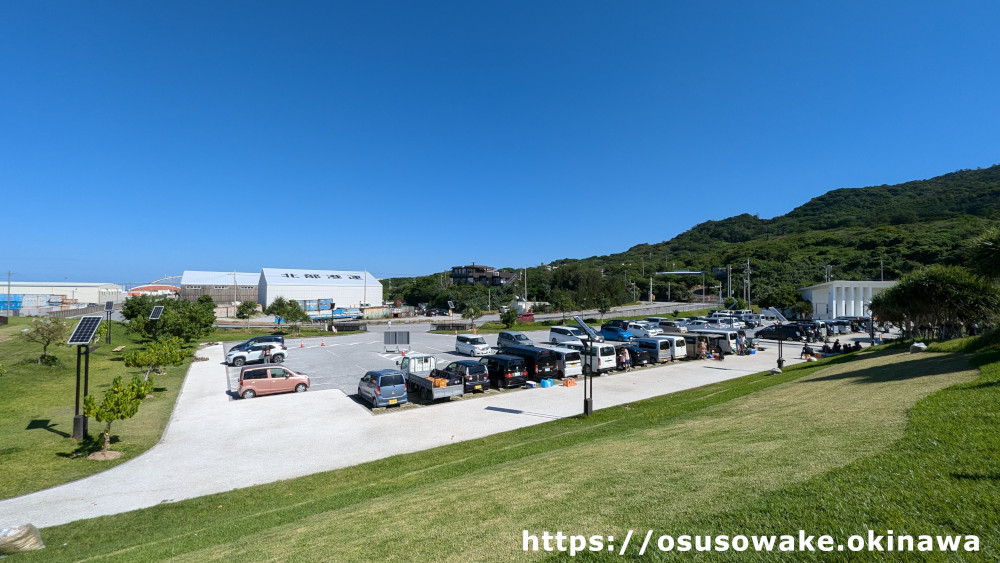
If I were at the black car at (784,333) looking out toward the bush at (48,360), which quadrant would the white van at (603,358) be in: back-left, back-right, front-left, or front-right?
front-left

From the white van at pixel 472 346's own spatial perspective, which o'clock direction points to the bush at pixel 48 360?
The bush is roughly at 4 o'clock from the white van.

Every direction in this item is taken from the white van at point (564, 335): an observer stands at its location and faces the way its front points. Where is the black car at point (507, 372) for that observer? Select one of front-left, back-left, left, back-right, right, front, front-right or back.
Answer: front-right
